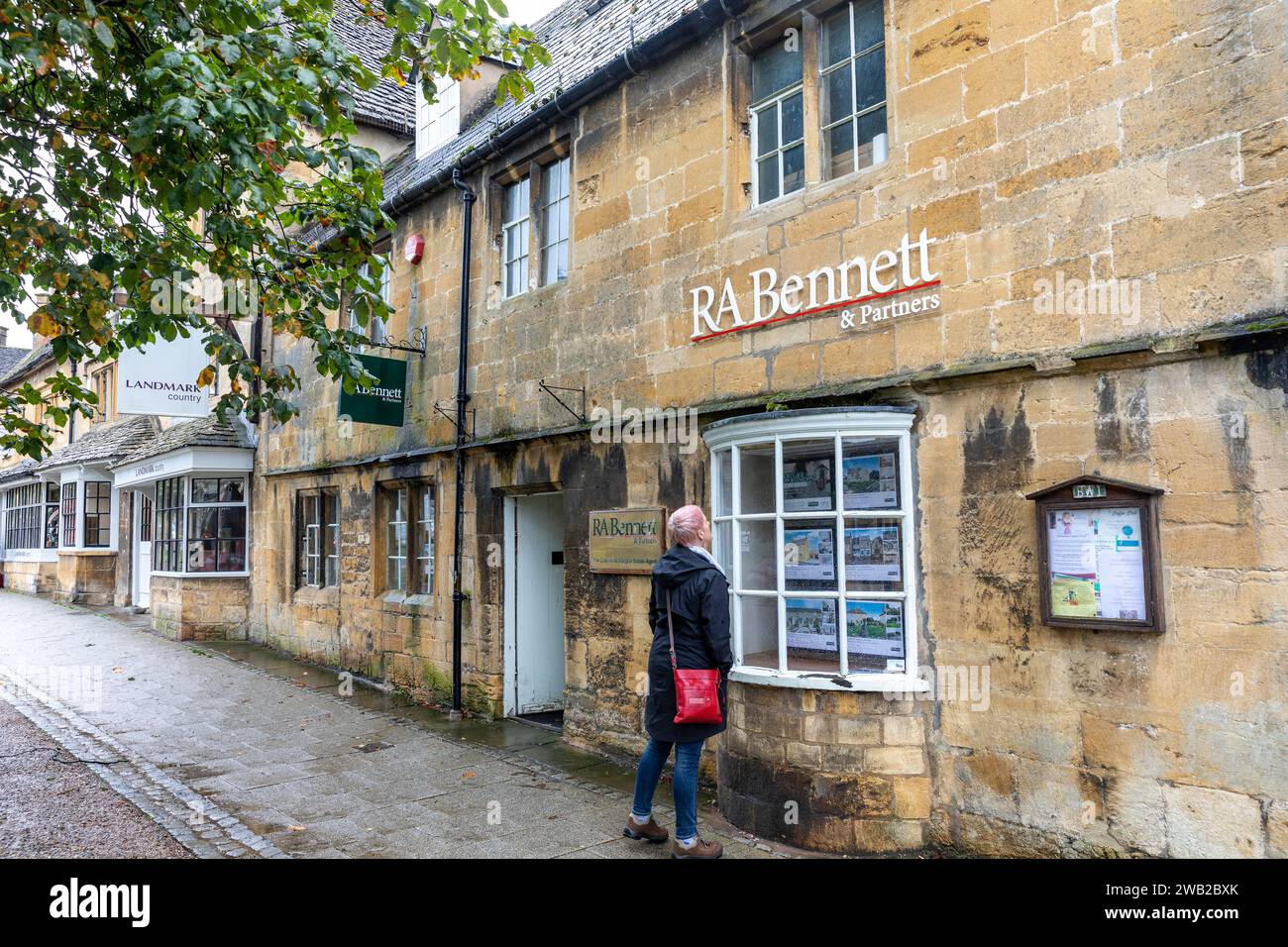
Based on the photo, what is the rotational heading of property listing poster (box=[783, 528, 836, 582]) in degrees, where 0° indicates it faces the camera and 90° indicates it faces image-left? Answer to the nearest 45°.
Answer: approximately 0°

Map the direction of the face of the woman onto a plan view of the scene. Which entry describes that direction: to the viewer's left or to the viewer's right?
to the viewer's right

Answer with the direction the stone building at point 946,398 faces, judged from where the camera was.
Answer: facing the viewer and to the left of the viewer

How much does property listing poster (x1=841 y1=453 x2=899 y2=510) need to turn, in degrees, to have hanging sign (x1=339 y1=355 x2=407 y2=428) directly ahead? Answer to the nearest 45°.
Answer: approximately 135° to its right

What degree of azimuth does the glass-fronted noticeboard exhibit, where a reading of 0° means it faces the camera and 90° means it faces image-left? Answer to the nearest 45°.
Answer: approximately 45°

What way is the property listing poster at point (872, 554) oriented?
toward the camera

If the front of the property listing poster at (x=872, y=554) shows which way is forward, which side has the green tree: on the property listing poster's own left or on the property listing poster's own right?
on the property listing poster's own right

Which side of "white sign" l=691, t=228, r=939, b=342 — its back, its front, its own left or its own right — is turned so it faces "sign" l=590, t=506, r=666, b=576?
right

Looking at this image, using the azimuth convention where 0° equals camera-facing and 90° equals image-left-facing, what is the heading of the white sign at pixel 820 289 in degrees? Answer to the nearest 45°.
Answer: approximately 45°

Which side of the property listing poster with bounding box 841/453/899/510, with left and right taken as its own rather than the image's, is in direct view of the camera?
front
